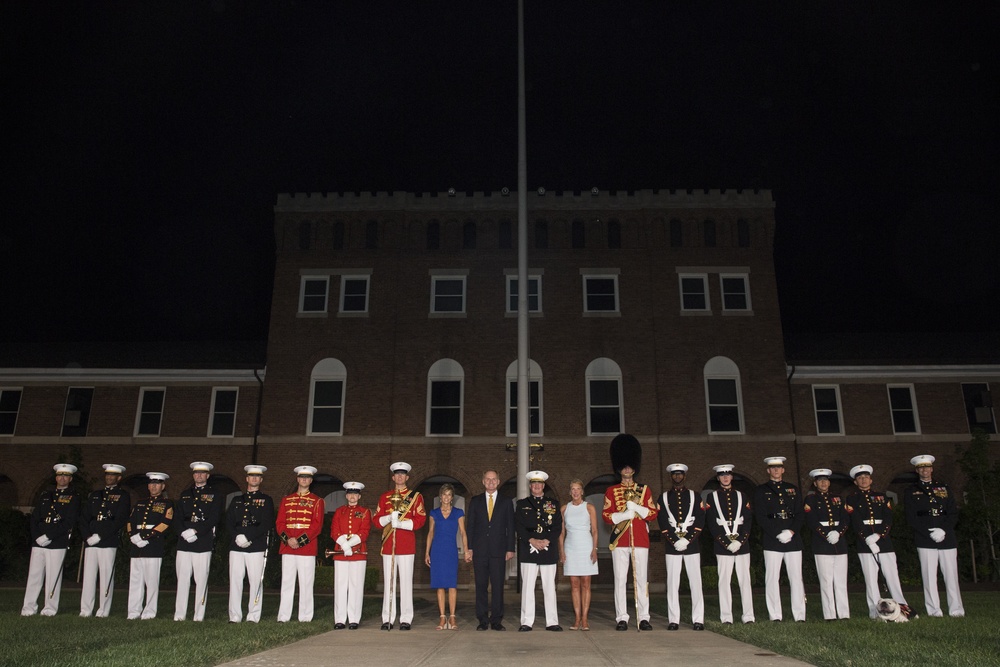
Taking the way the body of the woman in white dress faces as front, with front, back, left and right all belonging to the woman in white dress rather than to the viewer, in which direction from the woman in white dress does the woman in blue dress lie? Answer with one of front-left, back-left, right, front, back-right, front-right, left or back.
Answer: right

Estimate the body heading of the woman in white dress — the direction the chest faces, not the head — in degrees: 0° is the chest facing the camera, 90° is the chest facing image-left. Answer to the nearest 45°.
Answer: approximately 0°

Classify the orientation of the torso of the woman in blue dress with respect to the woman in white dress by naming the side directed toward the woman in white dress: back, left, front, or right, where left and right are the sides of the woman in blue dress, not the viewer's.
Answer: left

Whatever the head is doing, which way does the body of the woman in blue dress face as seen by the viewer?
toward the camera

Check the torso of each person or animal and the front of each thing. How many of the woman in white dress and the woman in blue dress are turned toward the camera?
2
